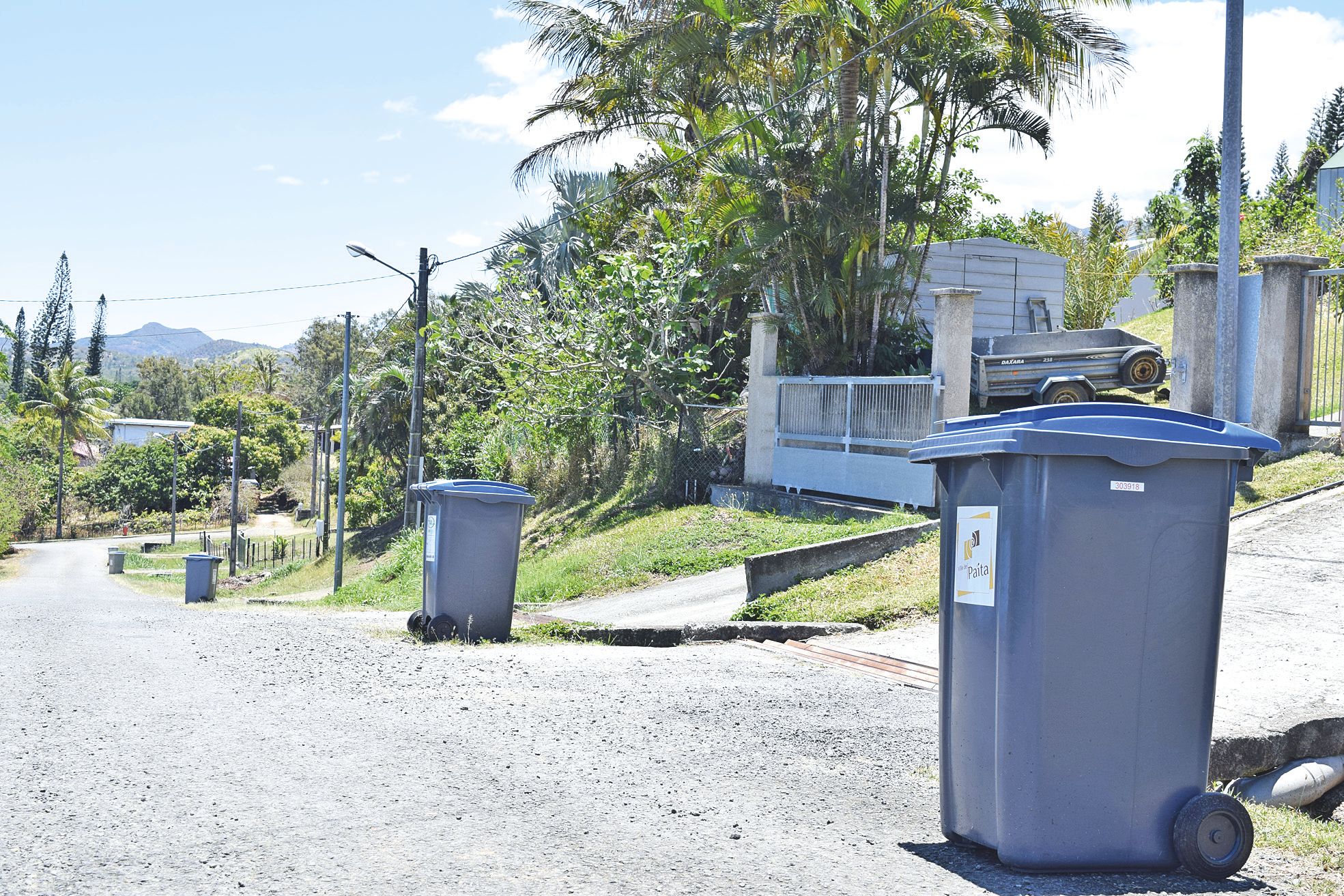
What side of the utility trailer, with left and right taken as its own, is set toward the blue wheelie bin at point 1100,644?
right

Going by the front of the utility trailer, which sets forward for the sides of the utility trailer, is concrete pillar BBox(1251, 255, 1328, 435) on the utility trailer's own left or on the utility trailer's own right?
on the utility trailer's own right

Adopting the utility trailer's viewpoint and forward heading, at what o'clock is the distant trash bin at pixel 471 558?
The distant trash bin is roughly at 4 o'clock from the utility trailer.

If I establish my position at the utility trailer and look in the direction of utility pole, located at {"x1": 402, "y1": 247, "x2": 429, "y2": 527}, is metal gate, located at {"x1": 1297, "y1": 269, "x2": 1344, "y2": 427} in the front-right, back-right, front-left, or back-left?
back-left

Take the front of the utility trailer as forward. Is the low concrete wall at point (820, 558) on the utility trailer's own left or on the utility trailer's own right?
on the utility trailer's own right

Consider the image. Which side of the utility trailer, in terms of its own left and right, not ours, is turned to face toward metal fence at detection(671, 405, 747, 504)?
back

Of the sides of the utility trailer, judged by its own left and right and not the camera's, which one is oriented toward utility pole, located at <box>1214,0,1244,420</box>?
right

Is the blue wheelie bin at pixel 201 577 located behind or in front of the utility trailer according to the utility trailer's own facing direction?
behind

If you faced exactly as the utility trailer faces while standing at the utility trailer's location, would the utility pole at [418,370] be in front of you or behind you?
behind

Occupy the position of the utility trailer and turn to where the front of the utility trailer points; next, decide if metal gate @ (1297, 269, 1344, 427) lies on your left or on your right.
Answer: on your right

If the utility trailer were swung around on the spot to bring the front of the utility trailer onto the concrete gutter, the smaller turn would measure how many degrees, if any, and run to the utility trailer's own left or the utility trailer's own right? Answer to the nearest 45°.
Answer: approximately 90° to the utility trailer's own right

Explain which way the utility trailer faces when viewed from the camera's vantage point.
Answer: facing to the right of the viewer
